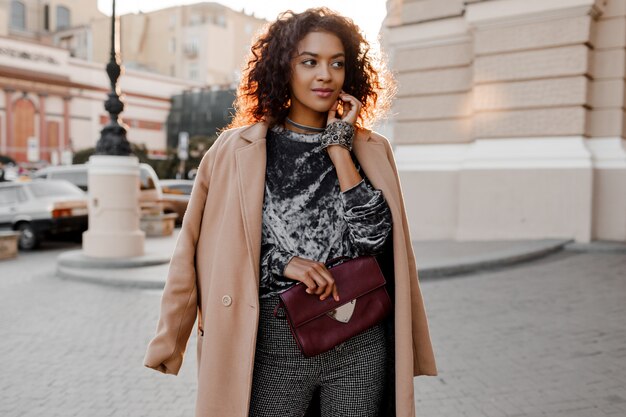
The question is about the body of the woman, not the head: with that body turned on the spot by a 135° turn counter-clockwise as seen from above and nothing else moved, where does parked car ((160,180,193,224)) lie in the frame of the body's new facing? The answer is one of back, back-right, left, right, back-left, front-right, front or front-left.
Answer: front-left

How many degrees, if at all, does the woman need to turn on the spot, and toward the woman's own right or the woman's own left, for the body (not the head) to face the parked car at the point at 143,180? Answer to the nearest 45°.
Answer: approximately 180°

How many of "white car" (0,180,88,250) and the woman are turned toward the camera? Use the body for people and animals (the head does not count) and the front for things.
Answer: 1

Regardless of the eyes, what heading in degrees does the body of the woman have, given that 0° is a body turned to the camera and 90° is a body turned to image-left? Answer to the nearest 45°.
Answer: approximately 0°

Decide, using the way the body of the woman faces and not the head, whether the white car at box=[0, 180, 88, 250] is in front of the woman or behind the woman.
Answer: behind

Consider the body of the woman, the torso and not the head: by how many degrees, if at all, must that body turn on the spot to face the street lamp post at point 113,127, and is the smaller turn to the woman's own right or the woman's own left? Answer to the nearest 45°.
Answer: approximately 180°

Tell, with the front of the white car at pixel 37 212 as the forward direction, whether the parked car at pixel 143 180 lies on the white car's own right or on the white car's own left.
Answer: on the white car's own right

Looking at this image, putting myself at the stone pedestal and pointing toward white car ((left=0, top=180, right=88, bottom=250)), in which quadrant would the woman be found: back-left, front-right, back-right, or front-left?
back-left

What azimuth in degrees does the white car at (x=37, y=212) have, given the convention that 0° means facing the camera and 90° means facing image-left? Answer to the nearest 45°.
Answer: approximately 135°

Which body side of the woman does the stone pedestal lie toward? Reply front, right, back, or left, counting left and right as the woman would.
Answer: back

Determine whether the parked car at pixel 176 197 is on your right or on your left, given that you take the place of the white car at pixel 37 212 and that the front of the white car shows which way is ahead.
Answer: on your right
